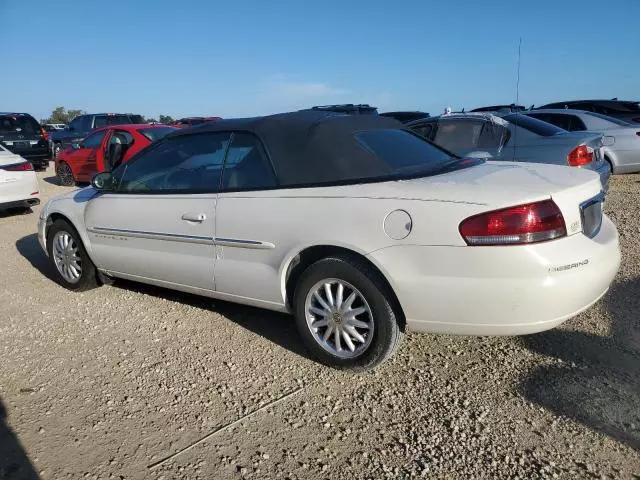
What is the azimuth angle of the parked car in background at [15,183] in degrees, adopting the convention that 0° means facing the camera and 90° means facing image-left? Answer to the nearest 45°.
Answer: approximately 135°

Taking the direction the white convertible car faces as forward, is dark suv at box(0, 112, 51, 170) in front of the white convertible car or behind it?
in front

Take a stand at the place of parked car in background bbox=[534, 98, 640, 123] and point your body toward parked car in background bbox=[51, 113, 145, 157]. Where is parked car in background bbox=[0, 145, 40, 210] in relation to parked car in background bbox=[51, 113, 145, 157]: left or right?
left

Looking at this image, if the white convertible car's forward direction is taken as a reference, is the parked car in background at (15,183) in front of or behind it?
in front

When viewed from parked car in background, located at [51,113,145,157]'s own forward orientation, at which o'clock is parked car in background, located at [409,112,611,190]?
parked car in background, located at [409,112,611,190] is roughly at 8 o'clock from parked car in background, located at [51,113,145,157].

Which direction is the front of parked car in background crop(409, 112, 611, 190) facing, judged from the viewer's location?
facing away from the viewer and to the left of the viewer

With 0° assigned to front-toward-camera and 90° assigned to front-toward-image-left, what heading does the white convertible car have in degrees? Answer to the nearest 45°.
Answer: approximately 135°

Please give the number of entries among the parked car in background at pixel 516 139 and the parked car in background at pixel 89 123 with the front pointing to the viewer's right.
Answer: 0

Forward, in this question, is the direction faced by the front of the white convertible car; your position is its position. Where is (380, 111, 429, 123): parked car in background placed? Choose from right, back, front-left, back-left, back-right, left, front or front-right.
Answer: front-right

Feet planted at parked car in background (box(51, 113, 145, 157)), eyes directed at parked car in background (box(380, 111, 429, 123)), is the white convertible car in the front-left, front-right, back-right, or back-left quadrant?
front-right

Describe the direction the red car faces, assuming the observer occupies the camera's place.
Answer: facing away from the viewer and to the left of the viewer

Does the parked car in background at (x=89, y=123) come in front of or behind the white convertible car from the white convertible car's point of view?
in front

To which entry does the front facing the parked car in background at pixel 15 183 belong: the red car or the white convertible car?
the white convertible car
